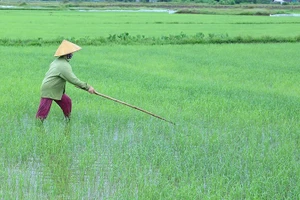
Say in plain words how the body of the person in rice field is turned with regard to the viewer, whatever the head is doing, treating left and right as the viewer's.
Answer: facing to the right of the viewer
